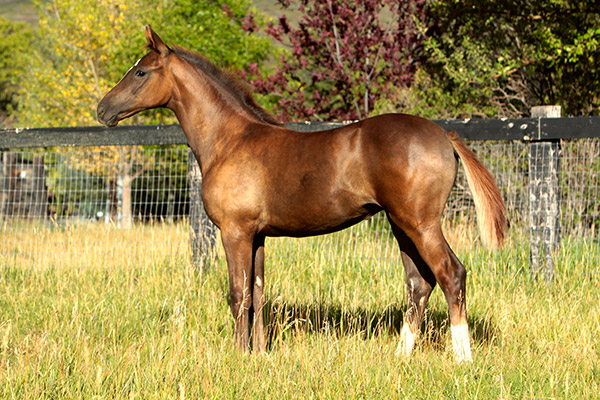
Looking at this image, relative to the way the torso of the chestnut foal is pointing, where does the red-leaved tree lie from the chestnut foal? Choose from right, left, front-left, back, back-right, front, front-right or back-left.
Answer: right

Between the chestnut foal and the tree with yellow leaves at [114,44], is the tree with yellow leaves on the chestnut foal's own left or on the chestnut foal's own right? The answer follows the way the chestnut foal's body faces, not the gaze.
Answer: on the chestnut foal's own right

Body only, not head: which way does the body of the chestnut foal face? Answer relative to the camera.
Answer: to the viewer's left

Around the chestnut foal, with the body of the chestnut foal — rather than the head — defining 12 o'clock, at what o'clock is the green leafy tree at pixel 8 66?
The green leafy tree is roughly at 2 o'clock from the chestnut foal.

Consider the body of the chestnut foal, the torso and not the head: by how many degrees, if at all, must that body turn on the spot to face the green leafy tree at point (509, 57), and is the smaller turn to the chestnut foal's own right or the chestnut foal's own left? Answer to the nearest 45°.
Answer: approximately 135° to the chestnut foal's own right
